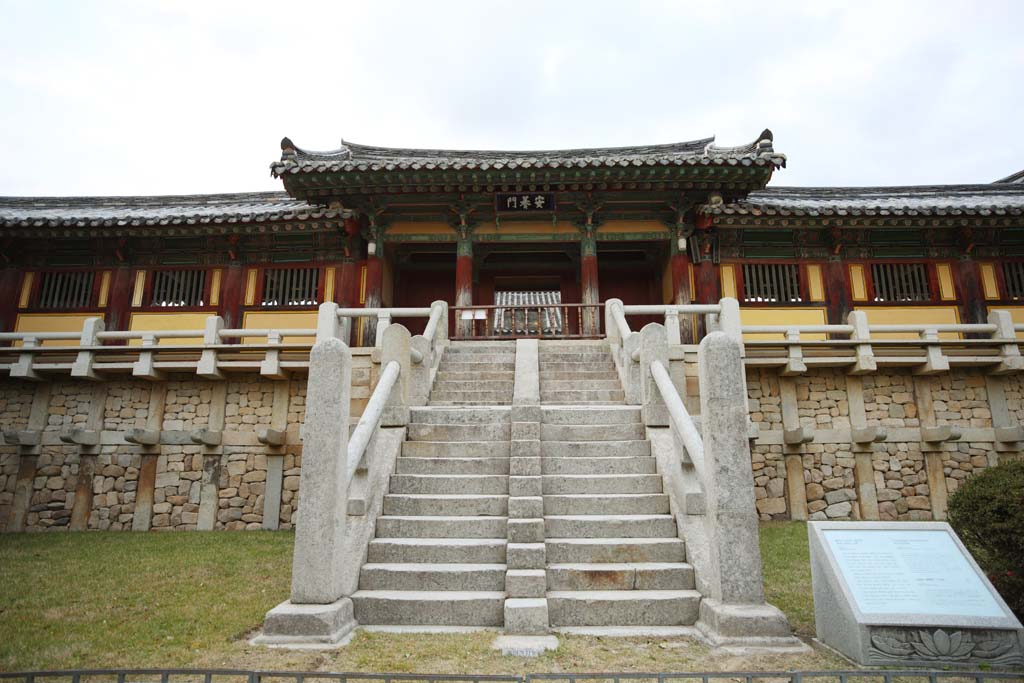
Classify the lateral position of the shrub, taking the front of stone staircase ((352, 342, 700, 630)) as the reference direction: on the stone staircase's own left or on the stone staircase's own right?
on the stone staircase's own left

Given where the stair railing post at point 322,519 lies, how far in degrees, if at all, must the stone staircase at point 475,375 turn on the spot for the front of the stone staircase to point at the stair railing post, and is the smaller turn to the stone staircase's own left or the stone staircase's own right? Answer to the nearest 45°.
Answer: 0° — it already faces it

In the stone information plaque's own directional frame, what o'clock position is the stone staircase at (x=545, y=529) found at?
The stone staircase is roughly at 3 o'clock from the stone information plaque.

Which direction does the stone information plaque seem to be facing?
toward the camera

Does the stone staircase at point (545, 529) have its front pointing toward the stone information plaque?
no

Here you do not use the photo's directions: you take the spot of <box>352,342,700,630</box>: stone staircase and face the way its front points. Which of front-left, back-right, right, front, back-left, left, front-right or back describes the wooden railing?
back

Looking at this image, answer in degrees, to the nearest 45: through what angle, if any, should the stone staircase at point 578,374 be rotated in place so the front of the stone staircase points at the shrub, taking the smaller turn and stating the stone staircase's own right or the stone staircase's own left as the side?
approximately 45° to the stone staircase's own left

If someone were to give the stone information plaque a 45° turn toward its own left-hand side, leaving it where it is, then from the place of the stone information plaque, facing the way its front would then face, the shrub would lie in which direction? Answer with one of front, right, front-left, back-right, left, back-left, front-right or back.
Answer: left

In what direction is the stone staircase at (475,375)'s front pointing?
toward the camera
